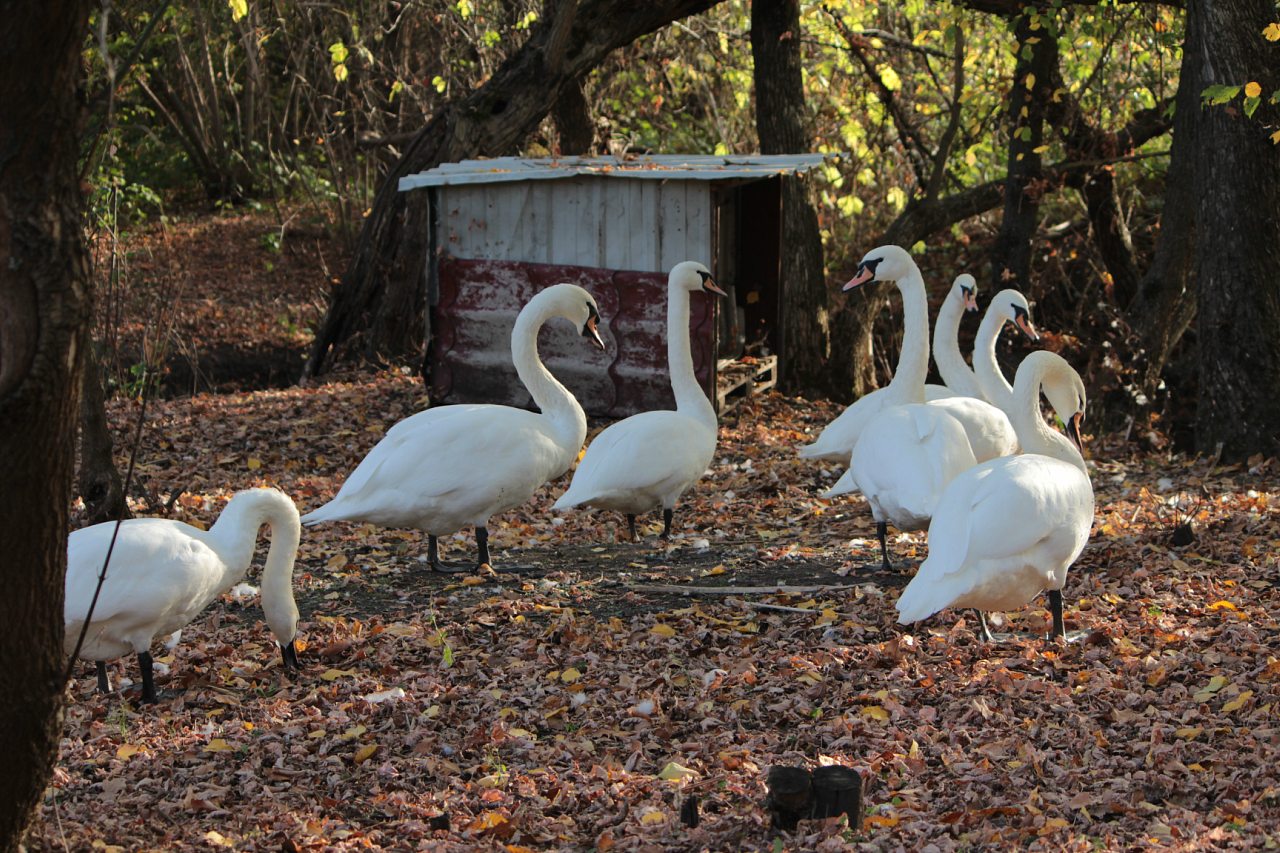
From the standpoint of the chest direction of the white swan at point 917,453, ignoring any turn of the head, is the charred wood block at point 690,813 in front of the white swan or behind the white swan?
behind

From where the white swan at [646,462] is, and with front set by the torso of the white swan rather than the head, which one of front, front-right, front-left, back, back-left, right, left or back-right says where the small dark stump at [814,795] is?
right

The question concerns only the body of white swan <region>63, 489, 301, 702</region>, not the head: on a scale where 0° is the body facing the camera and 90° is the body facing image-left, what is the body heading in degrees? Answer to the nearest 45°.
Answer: approximately 270°

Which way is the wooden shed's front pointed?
to the viewer's right

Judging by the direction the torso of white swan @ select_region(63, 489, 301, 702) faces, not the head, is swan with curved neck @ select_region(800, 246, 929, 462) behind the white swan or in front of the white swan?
in front

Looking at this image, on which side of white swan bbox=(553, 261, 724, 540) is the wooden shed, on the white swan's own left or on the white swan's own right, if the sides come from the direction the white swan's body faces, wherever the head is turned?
on the white swan's own left

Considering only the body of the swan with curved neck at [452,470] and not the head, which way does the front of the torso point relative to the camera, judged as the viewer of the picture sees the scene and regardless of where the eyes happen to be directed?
to the viewer's right

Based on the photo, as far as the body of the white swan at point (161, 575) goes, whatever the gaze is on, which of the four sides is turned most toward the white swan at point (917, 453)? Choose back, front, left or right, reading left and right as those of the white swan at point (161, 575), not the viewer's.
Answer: front

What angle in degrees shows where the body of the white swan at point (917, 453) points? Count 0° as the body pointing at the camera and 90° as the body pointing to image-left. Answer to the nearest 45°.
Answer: approximately 225°
